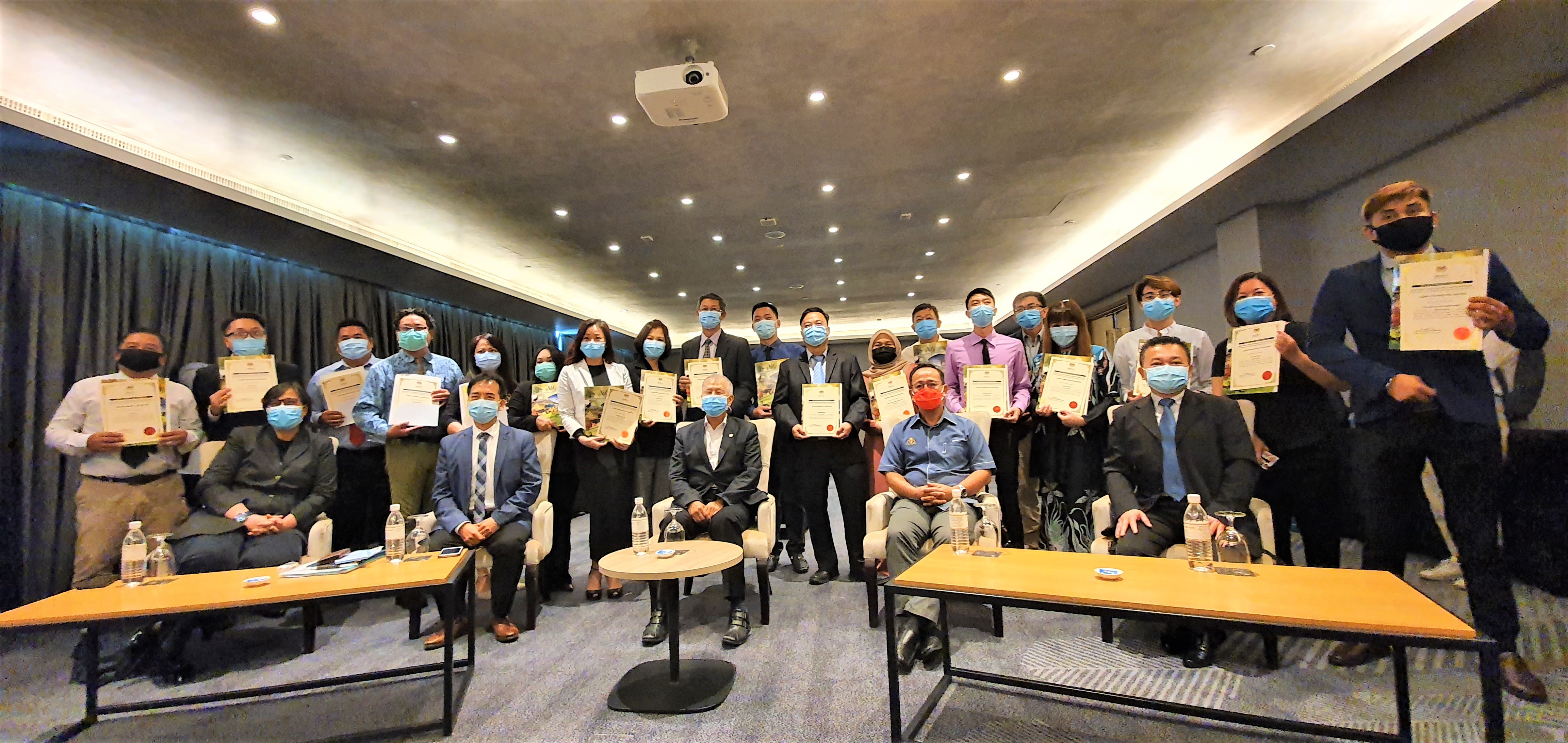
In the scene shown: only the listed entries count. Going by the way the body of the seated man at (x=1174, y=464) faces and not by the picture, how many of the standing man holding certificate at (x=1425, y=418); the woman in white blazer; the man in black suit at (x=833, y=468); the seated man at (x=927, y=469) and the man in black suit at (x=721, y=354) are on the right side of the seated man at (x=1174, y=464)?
4

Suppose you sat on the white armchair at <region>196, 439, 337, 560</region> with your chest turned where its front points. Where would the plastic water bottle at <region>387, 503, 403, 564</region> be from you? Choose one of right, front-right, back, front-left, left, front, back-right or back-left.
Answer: front

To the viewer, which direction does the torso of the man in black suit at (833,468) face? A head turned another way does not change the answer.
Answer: toward the camera

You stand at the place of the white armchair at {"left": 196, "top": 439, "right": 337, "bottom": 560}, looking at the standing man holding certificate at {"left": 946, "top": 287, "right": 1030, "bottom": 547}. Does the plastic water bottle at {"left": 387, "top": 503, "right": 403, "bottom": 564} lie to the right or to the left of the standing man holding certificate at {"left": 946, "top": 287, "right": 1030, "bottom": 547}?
right

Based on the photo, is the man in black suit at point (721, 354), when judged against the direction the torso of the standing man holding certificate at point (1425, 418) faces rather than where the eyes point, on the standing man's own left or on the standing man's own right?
on the standing man's own right

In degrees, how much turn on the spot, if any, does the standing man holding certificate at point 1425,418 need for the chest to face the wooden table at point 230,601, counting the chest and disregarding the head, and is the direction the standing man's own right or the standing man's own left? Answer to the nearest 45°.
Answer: approximately 45° to the standing man's own right

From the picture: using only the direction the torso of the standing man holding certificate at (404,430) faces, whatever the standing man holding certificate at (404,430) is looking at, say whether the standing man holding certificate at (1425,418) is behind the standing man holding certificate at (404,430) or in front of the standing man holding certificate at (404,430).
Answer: in front

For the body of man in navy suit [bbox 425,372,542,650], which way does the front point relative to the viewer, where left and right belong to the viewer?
facing the viewer

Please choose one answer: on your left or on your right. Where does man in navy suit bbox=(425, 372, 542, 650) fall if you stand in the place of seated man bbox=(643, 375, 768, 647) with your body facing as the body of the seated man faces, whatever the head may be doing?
on your right

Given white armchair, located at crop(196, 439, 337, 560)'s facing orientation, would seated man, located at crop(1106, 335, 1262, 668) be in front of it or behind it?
in front
